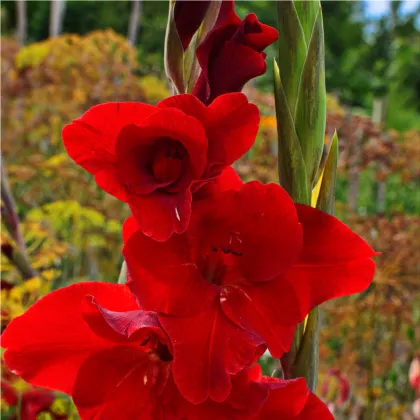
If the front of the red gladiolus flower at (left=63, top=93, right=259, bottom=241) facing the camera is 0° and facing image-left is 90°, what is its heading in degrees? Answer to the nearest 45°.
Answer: approximately 0°

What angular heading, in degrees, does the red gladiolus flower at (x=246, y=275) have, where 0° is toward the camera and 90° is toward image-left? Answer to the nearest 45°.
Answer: approximately 0°

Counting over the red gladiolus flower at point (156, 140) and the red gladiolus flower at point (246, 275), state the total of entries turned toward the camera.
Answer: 2
